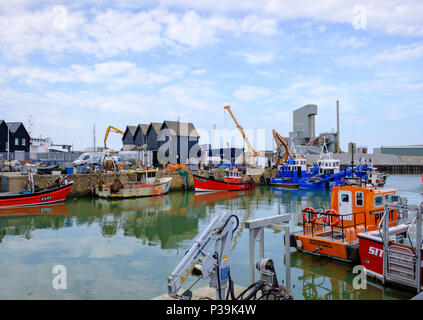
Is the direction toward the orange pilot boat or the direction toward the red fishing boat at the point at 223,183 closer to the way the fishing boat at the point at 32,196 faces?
the red fishing boat

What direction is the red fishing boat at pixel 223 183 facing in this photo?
to the viewer's left

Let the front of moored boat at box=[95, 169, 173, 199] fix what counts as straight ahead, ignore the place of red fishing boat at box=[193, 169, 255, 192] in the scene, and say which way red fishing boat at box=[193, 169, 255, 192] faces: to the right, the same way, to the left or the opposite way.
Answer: the opposite way

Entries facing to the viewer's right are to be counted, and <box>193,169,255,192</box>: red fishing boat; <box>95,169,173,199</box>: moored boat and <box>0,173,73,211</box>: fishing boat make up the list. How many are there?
2

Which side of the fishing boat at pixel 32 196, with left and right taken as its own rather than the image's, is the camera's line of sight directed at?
right

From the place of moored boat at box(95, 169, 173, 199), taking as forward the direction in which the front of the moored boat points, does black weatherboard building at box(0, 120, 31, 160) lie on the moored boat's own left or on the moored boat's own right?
on the moored boat's own left

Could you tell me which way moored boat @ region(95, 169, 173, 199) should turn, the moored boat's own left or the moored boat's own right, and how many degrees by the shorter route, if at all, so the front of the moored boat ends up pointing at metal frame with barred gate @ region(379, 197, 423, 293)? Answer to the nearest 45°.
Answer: approximately 90° to the moored boat's own right

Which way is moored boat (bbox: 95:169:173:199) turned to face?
to the viewer's right

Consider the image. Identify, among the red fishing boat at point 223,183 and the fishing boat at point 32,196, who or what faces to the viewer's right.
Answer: the fishing boat
